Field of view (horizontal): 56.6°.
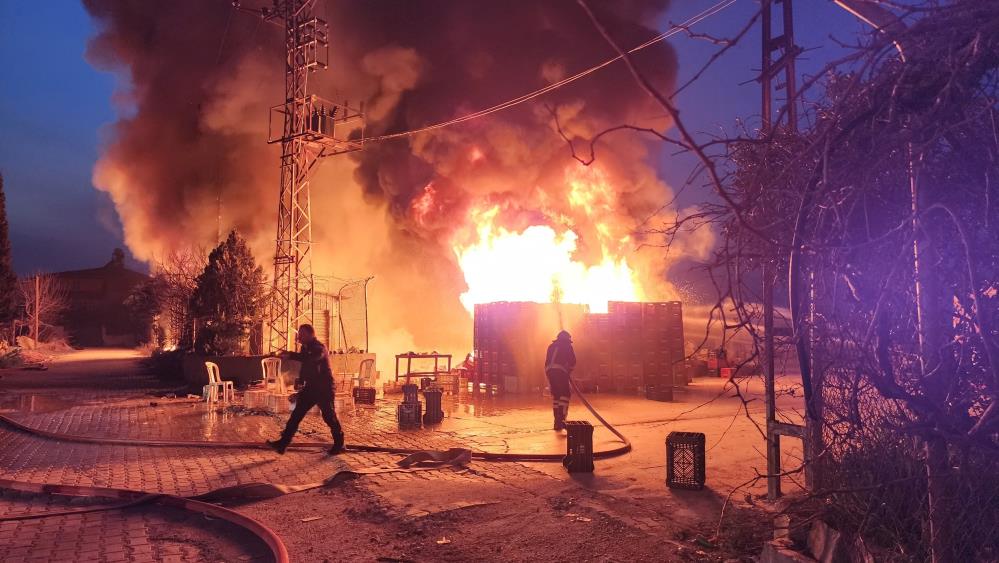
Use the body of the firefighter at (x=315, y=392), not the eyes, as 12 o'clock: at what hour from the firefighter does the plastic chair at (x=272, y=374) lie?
The plastic chair is roughly at 3 o'clock from the firefighter.

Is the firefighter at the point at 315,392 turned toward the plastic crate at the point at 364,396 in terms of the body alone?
no

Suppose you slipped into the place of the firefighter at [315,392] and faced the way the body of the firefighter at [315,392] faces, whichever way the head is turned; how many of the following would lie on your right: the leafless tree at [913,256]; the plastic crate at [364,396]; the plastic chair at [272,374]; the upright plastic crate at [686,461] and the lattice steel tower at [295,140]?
3

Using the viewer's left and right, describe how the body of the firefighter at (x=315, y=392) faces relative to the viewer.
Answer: facing to the left of the viewer

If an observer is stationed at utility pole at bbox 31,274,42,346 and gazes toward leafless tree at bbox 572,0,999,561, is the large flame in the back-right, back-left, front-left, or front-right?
front-left

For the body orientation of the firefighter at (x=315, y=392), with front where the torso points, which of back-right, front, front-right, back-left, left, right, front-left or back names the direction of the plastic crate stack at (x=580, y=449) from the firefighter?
back-left

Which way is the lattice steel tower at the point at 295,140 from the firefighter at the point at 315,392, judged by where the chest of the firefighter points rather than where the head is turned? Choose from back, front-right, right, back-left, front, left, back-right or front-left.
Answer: right

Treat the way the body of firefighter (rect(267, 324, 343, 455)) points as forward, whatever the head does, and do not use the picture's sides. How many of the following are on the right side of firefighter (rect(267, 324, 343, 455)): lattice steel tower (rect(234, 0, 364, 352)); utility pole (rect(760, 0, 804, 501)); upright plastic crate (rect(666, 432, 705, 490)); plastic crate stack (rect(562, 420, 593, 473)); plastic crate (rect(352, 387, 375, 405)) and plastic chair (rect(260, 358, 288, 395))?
3

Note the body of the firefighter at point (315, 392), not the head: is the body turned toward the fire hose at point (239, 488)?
no

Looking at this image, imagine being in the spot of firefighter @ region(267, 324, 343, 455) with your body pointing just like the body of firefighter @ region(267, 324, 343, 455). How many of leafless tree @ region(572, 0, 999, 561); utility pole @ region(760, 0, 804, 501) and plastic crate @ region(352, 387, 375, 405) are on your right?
1
